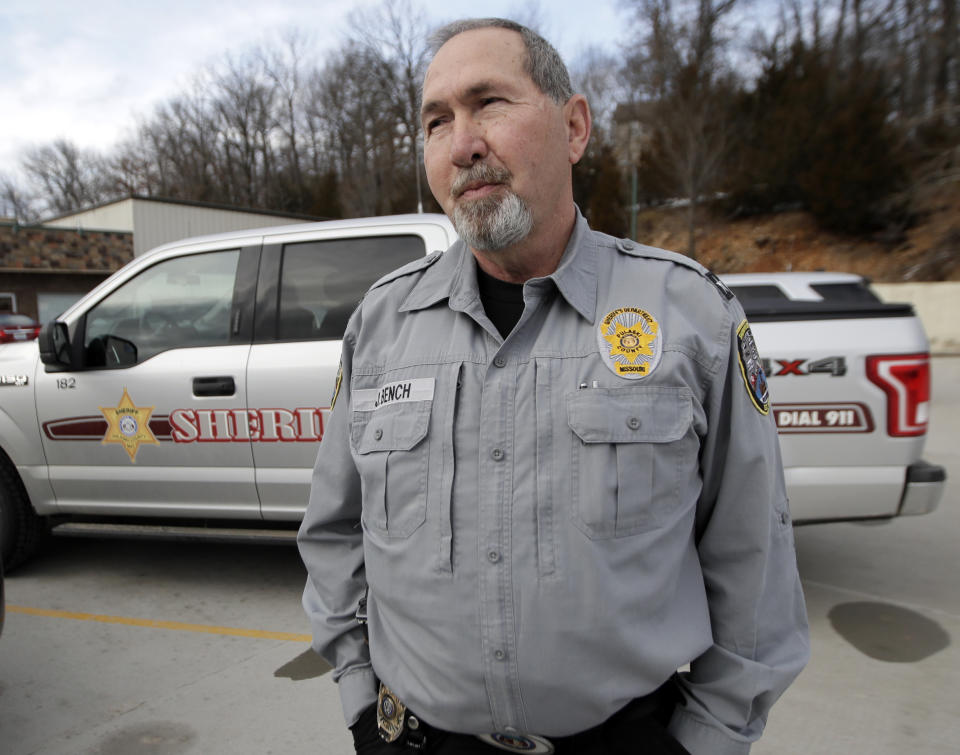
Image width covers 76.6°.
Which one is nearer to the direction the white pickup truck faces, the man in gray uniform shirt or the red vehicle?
the red vehicle

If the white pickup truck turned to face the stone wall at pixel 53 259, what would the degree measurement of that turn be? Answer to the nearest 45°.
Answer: approximately 45° to its right

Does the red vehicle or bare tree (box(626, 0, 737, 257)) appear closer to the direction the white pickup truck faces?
the red vehicle

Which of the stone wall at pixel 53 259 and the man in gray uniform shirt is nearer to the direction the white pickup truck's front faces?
the stone wall

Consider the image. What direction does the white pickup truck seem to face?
to the viewer's left

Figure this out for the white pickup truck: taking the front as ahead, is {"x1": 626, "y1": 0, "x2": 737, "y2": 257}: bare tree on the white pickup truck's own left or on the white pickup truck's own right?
on the white pickup truck's own right

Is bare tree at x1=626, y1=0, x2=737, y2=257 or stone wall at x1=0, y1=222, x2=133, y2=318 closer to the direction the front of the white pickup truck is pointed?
the stone wall

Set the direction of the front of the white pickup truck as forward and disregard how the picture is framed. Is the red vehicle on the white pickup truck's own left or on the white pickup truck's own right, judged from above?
on the white pickup truck's own right
